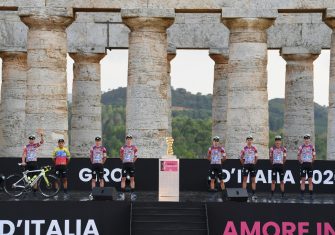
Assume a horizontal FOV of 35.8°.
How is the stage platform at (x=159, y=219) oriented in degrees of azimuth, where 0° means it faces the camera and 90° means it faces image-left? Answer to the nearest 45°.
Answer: approximately 0°
